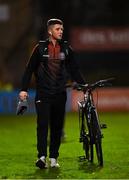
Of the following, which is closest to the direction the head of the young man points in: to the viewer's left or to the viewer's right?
to the viewer's right

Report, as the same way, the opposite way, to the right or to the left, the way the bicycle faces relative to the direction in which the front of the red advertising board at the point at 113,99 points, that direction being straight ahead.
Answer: the same way

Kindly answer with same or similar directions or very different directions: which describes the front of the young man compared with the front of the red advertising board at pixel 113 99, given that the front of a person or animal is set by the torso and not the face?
same or similar directions

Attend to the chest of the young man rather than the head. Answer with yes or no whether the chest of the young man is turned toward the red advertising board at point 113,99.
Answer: no

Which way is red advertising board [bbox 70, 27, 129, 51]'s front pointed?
toward the camera

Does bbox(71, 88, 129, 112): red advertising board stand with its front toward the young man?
yes

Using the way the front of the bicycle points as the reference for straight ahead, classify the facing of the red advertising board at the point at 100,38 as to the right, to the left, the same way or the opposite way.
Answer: the same way

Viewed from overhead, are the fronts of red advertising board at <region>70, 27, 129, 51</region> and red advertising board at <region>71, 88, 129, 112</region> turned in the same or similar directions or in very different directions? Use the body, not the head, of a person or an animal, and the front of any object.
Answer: same or similar directions

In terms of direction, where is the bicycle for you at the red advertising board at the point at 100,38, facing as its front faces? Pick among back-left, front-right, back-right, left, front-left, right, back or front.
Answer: front

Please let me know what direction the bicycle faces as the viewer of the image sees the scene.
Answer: facing the viewer

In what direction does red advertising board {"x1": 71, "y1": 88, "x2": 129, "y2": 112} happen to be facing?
toward the camera

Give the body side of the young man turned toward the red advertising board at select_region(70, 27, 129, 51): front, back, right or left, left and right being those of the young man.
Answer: back

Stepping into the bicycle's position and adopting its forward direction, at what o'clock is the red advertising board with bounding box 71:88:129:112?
The red advertising board is roughly at 6 o'clock from the bicycle.

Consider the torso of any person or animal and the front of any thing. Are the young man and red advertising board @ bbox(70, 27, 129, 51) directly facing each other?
no

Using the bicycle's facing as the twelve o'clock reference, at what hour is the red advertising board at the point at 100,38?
The red advertising board is roughly at 6 o'clock from the bicycle.

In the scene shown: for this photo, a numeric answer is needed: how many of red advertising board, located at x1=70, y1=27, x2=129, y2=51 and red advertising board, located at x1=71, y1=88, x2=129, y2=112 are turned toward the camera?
2
